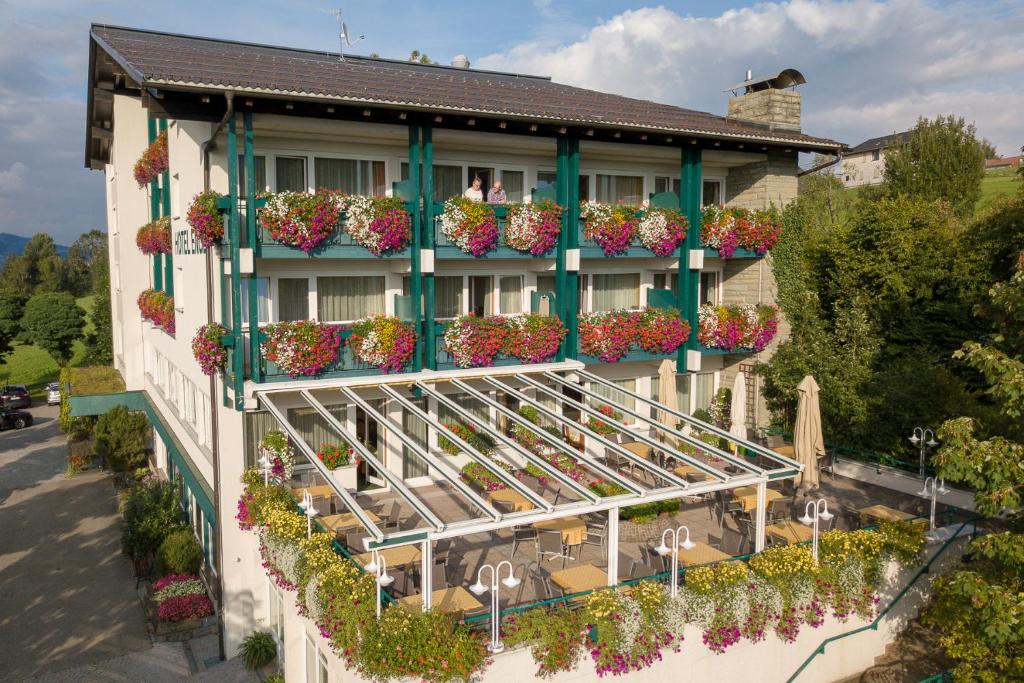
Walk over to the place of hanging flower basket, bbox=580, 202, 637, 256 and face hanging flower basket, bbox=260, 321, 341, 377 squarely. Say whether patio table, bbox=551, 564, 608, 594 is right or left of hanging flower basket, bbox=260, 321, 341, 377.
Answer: left

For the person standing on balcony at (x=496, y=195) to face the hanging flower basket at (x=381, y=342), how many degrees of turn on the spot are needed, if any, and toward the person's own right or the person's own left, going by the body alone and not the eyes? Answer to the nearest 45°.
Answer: approximately 45° to the person's own right

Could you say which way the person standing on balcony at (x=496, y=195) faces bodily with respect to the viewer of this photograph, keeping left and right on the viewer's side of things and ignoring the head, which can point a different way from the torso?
facing the viewer

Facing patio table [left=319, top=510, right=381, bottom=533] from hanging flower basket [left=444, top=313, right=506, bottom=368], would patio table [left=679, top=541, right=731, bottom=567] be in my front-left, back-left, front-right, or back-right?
front-left

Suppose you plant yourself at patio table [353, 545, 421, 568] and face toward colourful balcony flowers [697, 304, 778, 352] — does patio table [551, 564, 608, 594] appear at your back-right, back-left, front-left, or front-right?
front-right
